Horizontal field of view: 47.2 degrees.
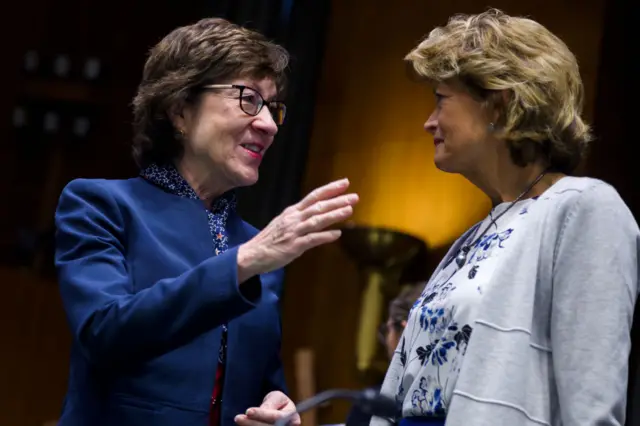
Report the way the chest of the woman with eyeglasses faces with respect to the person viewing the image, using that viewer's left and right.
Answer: facing the viewer and to the right of the viewer

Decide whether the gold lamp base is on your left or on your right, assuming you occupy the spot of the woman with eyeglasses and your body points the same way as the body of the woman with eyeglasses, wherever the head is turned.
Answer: on your left

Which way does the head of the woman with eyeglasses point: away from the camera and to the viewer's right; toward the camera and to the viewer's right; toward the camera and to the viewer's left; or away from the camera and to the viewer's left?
toward the camera and to the viewer's right
